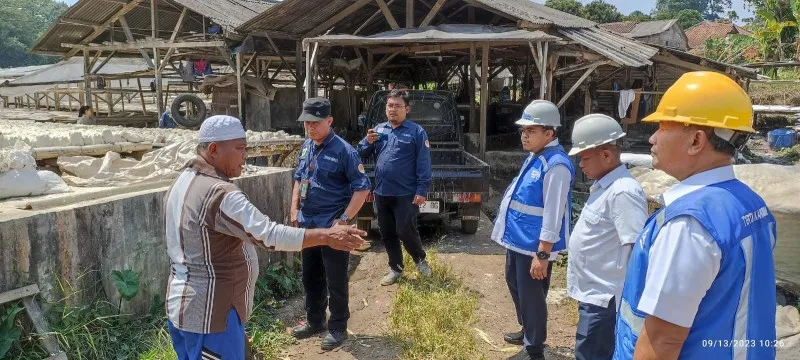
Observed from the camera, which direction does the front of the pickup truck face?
facing away from the viewer

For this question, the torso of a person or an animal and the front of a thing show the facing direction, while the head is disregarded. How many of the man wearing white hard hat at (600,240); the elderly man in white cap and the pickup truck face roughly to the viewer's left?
1

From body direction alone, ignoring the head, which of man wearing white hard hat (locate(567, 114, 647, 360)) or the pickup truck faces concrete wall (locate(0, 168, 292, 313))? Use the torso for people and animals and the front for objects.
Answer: the man wearing white hard hat

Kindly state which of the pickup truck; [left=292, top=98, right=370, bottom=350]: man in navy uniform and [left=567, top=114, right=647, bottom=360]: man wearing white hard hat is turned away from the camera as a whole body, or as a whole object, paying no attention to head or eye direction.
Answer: the pickup truck

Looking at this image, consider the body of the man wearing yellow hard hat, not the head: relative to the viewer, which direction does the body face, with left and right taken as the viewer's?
facing away from the viewer and to the left of the viewer

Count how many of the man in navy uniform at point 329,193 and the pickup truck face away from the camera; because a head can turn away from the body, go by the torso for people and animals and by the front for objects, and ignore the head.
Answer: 1

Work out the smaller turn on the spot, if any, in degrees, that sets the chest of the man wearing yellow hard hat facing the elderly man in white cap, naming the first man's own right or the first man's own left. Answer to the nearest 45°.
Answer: approximately 45° to the first man's own left

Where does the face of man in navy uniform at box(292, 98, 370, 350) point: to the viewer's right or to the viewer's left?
to the viewer's left

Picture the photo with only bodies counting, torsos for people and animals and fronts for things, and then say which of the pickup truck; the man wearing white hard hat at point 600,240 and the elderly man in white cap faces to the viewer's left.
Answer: the man wearing white hard hat

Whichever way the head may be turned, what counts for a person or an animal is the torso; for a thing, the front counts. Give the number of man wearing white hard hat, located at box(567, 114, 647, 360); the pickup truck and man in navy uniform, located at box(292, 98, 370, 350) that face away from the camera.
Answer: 1

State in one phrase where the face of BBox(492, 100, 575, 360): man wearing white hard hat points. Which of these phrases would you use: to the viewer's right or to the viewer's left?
to the viewer's left

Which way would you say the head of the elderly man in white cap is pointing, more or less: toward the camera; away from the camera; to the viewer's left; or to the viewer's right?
to the viewer's right

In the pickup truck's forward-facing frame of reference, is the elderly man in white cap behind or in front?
behind

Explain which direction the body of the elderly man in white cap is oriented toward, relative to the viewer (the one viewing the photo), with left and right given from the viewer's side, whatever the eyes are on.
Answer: facing away from the viewer and to the right of the viewer

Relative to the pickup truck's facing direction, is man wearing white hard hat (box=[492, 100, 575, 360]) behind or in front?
behind

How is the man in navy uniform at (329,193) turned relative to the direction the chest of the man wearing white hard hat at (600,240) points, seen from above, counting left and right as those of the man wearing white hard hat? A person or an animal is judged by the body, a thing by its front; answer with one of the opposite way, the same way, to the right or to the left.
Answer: to the left

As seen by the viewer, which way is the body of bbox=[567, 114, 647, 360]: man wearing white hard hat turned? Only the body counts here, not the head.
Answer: to the viewer's left

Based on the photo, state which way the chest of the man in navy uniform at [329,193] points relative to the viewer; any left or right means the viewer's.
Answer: facing the viewer and to the left of the viewer

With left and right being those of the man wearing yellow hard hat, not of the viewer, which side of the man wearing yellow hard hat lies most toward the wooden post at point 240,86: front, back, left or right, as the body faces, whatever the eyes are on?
front
